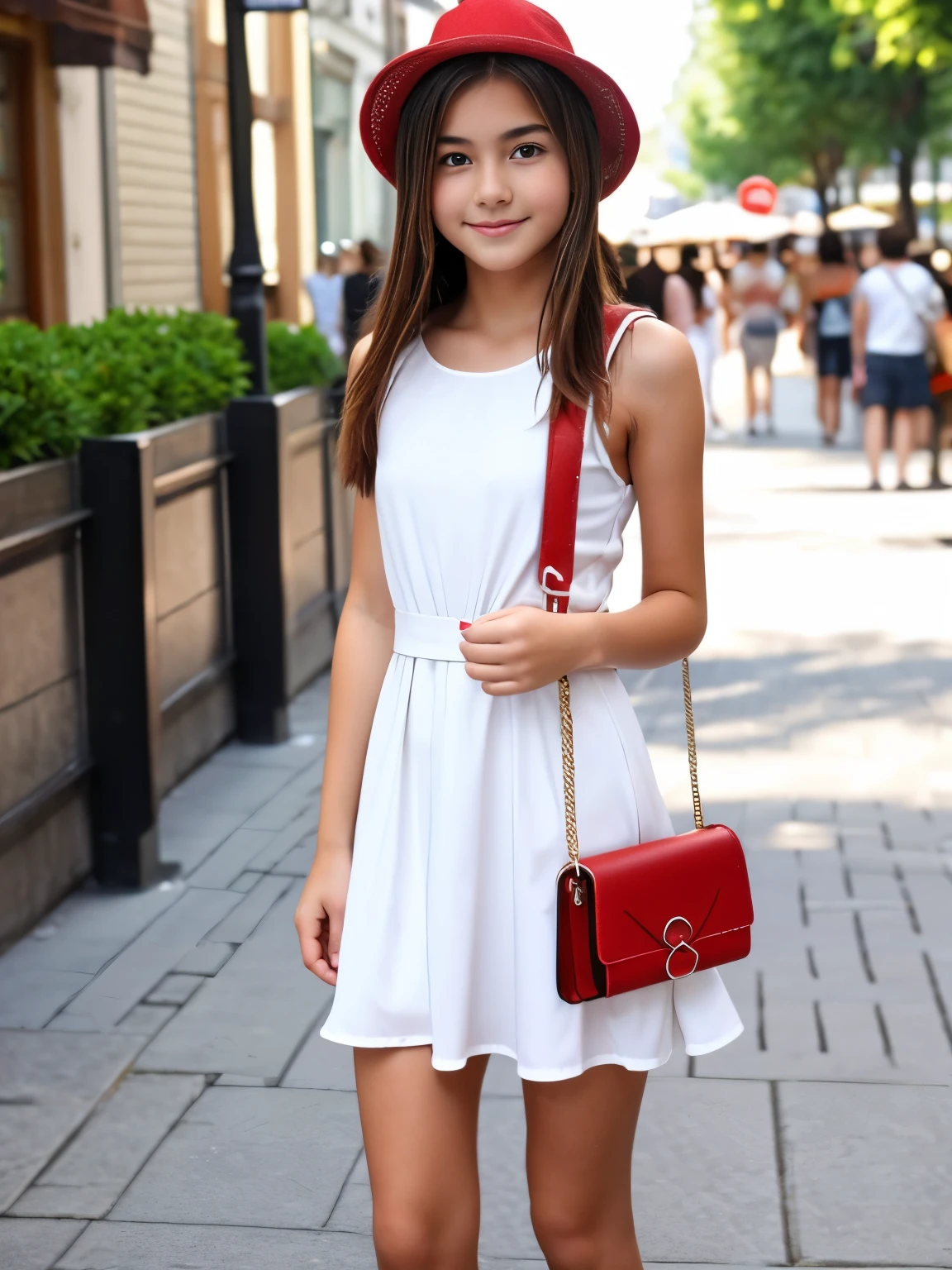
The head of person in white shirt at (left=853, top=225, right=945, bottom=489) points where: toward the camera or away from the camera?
away from the camera

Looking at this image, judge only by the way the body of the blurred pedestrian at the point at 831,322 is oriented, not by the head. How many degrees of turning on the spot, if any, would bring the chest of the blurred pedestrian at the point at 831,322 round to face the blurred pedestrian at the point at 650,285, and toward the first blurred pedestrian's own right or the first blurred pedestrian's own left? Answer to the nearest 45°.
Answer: approximately 135° to the first blurred pedestrian's own left

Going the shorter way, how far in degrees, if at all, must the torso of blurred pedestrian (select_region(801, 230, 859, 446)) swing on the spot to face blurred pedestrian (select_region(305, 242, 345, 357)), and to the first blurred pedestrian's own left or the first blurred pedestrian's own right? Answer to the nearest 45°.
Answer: approximately 90° to the first blurred pedestrian's own left

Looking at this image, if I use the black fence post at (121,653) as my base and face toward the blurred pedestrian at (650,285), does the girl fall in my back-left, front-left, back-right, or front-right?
back-right

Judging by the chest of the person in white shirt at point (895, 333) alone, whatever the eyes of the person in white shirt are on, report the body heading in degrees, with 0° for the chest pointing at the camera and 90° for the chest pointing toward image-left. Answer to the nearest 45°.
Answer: approximately 180°

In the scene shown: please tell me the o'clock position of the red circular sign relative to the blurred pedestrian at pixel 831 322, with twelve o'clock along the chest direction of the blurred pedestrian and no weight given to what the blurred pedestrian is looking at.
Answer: The red circular sign is roughly at 12 o'clock from the blurred pedestrian.

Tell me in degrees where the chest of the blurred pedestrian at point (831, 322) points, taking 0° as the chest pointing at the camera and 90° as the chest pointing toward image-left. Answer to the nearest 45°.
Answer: approximately 180°
